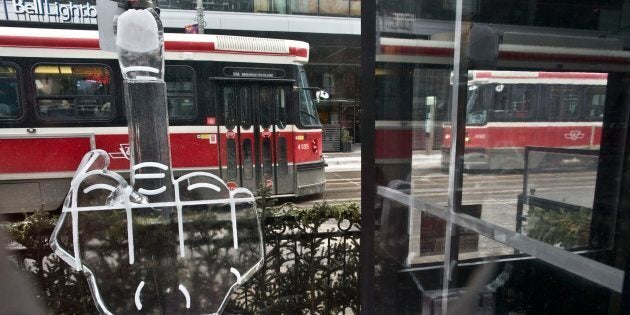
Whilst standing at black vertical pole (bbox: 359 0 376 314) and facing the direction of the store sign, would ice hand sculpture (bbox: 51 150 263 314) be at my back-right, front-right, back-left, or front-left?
front-left

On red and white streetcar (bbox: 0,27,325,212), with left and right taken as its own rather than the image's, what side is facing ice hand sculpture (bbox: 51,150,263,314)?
right

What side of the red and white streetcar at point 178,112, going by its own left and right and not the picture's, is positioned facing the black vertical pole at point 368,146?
right

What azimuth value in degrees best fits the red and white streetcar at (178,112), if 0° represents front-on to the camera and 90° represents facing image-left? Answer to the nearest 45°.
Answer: approximately 270°

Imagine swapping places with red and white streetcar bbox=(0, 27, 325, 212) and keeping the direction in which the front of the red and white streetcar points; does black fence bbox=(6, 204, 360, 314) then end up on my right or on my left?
on my right

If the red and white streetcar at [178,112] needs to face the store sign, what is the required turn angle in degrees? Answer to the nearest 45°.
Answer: approximately 90° to its left
